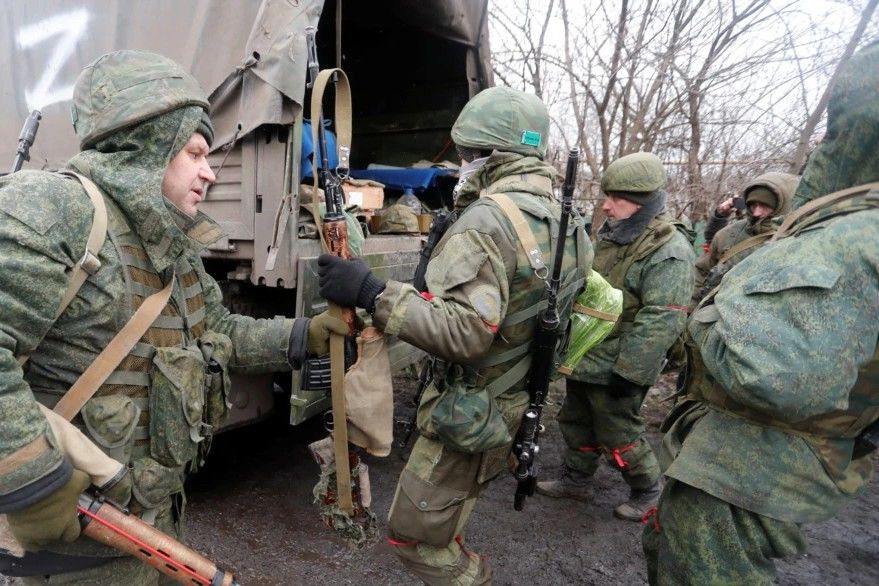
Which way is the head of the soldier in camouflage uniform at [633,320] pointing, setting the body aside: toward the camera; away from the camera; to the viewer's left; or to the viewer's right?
to the viewer's left

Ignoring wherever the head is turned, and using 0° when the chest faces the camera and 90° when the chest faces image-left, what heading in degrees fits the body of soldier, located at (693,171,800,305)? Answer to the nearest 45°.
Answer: approximately 45°

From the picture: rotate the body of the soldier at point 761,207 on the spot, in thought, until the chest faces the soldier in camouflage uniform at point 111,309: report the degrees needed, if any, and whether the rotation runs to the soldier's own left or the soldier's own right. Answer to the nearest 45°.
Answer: approximately 45° to the soldier's own left

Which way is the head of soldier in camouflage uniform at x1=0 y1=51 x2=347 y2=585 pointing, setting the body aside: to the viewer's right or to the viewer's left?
to the viewer's right

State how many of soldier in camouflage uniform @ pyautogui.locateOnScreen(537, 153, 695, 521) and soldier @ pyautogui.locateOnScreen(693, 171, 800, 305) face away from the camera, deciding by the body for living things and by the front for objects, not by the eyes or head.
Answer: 0

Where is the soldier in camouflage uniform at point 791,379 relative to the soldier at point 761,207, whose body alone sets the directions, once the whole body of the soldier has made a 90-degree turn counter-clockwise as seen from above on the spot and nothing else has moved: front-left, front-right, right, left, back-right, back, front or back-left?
front-right

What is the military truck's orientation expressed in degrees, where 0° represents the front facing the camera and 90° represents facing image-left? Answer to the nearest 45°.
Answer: approximately 135°

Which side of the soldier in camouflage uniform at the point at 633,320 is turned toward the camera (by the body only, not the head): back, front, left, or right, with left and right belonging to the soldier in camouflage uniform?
left

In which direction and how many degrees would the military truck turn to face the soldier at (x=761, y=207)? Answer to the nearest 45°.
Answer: approximately 135° to its right

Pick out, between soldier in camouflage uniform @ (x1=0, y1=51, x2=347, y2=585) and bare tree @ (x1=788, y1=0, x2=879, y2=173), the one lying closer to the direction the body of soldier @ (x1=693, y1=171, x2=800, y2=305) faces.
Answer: the soldier in camouflage uniform

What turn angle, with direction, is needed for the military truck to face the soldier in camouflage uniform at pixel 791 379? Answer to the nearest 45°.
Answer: approximately 180°
